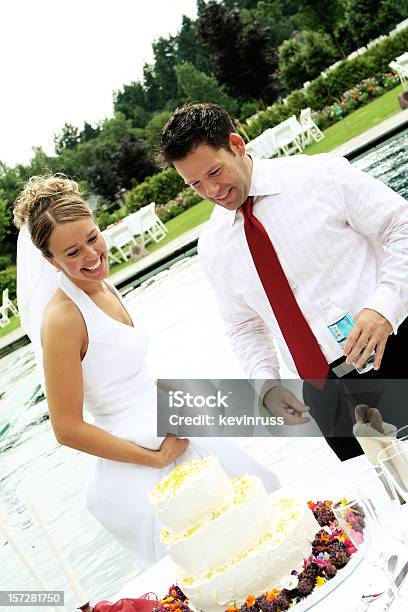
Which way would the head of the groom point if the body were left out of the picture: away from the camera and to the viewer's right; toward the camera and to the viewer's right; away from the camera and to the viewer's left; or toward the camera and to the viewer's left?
toward the camera and to the viewer's left

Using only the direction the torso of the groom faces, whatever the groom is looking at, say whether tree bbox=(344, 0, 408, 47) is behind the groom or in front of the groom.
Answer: behind

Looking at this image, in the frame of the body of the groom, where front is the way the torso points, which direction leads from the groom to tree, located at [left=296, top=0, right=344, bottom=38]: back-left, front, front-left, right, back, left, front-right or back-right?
back-right

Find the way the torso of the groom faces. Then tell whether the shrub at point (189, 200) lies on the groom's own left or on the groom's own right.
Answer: on the groom's own right

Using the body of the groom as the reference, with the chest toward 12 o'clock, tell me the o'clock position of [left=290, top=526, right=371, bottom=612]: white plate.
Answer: The white plate is roughly at 11 o'clock from the groom.

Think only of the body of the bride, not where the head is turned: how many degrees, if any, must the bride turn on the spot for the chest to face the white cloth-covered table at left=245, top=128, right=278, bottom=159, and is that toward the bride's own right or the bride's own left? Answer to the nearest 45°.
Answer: approximately 135° to the bride's own left

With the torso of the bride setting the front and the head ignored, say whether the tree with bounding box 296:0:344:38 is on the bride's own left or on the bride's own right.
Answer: on the bride's own left

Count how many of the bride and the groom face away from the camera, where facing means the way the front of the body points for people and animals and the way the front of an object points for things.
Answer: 0

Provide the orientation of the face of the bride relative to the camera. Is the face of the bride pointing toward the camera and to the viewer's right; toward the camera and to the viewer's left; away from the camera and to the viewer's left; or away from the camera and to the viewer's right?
toward the camera and to the viewer's right

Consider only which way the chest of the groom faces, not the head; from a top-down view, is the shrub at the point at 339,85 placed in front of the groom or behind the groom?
behind

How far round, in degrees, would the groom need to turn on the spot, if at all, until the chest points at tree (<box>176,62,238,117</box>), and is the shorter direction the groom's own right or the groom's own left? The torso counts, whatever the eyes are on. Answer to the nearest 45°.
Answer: approximately 135° to the groom's own right

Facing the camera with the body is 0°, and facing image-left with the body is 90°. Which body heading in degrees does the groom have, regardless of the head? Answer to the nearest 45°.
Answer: approximately 45°

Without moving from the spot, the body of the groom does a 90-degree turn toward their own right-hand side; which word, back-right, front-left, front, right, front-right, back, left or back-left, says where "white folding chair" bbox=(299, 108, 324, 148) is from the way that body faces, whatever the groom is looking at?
front-right

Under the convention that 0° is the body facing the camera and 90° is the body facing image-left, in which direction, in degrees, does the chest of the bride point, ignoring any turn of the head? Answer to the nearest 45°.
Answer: approximately 315°

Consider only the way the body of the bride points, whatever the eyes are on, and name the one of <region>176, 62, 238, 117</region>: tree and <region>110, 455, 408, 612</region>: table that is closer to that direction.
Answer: the table

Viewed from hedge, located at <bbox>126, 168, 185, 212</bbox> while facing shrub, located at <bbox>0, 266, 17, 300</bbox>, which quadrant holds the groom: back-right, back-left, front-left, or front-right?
back-left
